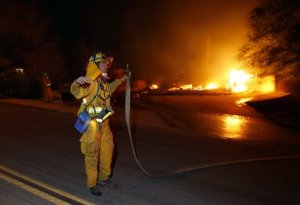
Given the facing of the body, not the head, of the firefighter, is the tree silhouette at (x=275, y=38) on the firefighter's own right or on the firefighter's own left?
on the firefighter's own left

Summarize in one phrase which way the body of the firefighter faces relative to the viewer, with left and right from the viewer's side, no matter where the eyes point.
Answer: facing the viewer and to the right of the viewer

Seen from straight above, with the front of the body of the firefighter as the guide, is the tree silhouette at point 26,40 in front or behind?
behind
